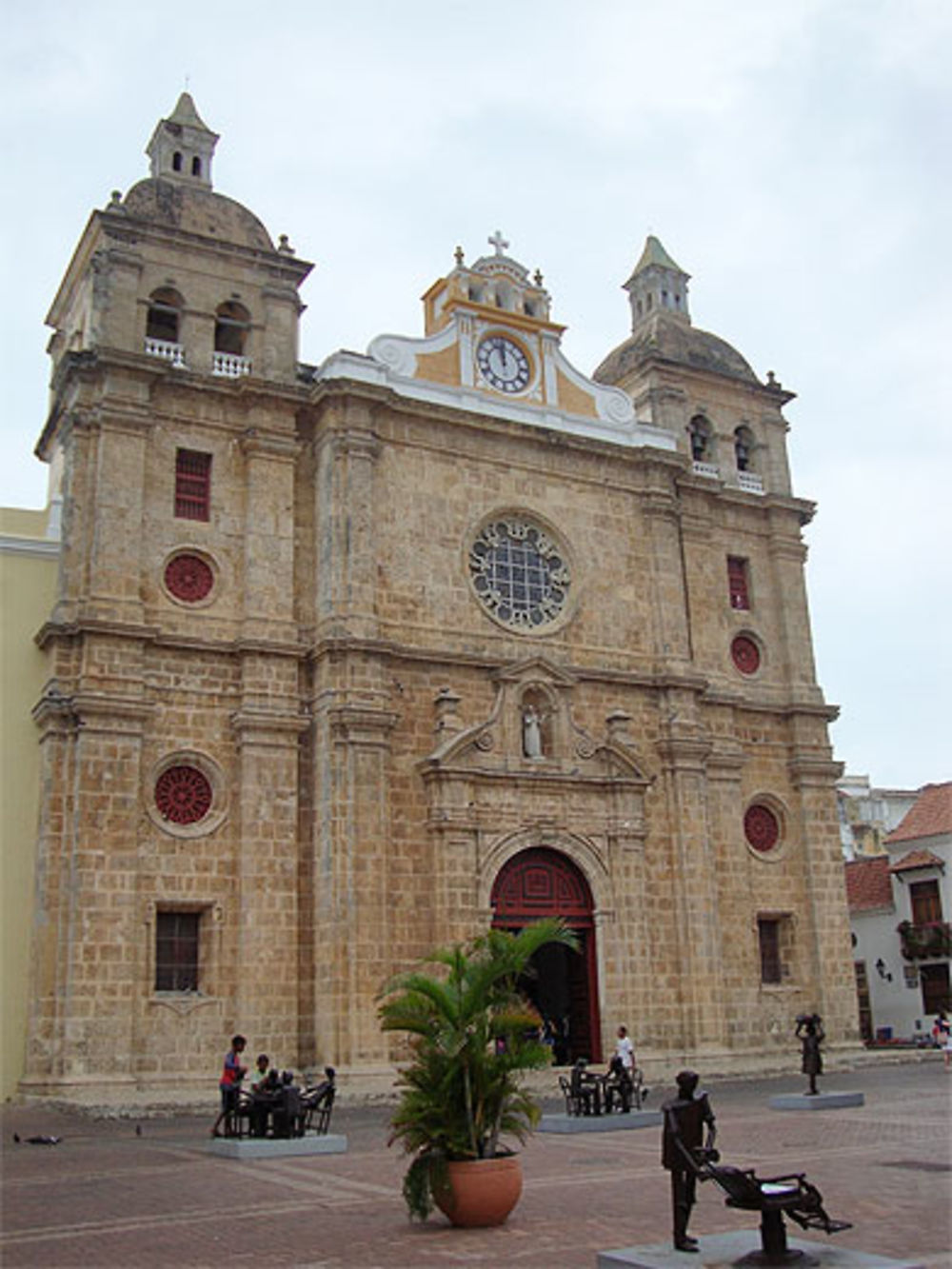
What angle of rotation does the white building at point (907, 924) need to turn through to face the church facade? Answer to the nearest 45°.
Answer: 0° — it already faces it

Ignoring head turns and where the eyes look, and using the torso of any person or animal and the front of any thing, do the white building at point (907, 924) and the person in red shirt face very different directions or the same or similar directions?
very different directions

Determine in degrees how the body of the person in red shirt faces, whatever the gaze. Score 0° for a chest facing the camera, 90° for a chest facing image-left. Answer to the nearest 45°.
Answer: approximately 270°

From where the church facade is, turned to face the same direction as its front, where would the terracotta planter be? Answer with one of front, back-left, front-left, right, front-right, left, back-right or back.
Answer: front-right

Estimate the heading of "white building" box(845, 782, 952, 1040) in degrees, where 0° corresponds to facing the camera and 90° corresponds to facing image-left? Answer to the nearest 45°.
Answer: approximately 45°

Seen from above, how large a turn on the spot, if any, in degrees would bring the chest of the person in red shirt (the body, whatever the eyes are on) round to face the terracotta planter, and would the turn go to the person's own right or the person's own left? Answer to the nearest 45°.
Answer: approximately 90° to the person's own right

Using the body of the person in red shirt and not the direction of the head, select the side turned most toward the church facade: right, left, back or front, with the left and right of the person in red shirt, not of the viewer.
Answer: left

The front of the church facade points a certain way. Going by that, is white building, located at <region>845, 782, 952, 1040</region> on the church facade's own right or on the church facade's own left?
on the church facade's own left

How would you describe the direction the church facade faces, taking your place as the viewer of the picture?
facing the viewer and to the right of the viewer

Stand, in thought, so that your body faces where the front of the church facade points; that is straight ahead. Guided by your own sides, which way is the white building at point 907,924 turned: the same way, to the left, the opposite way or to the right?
to the right

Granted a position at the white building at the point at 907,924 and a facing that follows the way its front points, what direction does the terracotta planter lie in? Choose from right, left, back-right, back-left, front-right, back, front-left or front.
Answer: front-left

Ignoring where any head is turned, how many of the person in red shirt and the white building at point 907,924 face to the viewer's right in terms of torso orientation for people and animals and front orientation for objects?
1
